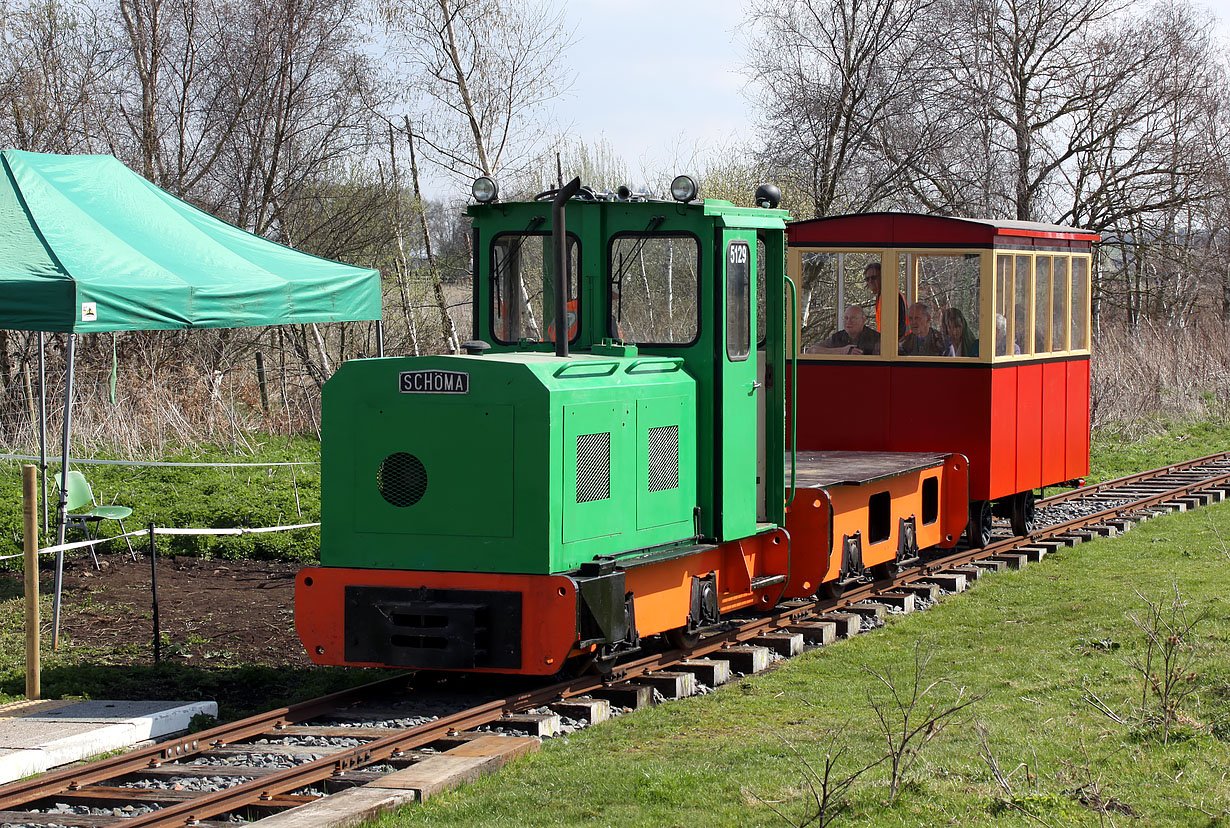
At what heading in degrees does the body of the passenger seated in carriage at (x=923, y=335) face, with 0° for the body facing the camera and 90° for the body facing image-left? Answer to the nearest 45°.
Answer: approximately 45°
